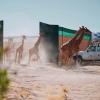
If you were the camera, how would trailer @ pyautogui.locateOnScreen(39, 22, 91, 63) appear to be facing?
facing away from the viewer and to the right of the viewer

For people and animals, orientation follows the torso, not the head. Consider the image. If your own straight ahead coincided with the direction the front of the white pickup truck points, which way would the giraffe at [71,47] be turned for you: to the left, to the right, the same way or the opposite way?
the opposite way

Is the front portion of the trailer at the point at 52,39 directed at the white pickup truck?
yes

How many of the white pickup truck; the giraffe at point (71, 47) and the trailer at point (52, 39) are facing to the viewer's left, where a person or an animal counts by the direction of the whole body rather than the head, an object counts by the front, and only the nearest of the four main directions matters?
1
